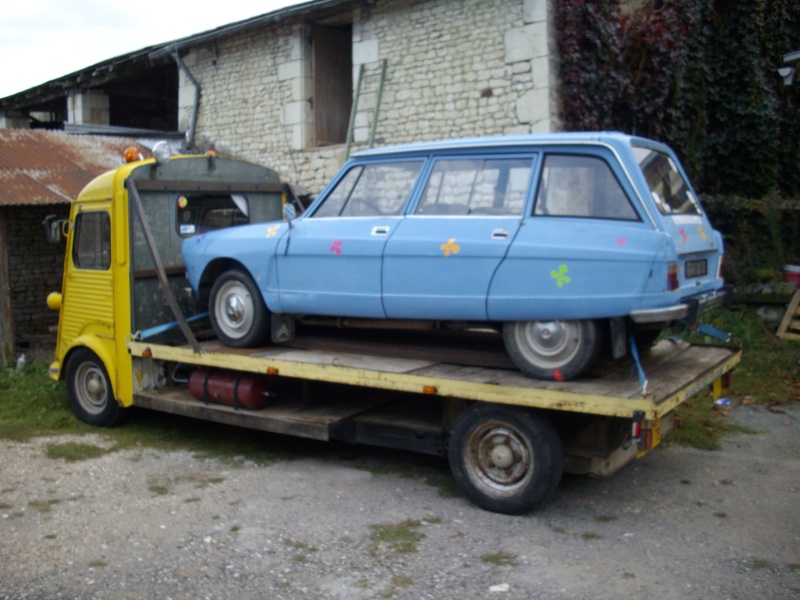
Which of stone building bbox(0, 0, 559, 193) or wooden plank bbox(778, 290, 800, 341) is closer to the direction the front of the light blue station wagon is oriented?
the stone building

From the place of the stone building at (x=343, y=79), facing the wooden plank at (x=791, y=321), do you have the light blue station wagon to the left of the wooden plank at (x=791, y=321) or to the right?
right

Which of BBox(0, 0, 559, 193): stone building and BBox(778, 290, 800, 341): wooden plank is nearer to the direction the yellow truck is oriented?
the stone building

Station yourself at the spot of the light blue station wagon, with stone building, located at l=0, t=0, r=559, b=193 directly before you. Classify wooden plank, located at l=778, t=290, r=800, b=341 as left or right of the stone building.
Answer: right

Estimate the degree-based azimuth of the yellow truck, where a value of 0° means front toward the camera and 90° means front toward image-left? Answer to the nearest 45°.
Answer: approximately 135°

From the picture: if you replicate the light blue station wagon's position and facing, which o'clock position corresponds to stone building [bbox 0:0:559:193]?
The stone building is roughly at 1 o'clock from the light blue station wagon.

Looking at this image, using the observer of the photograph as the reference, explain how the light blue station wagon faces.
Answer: facing away from the viewer and to the left of the viewer
